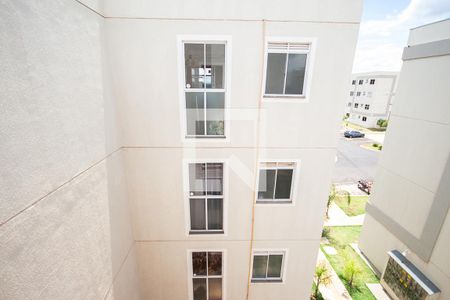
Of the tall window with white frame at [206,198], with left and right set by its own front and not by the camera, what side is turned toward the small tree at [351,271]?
left

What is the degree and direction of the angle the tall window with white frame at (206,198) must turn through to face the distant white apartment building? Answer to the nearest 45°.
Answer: approximately 135° to its left

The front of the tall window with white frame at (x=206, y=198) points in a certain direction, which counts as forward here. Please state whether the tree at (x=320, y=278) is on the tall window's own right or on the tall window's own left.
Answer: on the tall window's own left

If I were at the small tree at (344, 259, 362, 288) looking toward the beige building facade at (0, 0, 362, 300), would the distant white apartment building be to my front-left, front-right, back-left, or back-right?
back-right

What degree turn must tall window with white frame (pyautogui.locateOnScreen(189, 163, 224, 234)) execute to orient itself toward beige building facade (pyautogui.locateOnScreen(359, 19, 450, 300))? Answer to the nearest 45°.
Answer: approximately 90° to its left

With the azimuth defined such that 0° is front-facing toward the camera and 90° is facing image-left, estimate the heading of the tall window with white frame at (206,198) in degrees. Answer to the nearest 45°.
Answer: approximately 0°
